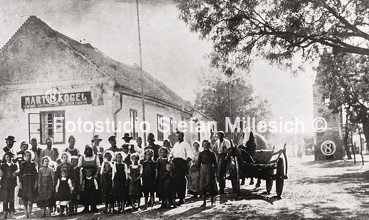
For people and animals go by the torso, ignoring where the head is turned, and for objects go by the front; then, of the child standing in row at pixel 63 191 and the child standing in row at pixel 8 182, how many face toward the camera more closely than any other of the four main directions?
2

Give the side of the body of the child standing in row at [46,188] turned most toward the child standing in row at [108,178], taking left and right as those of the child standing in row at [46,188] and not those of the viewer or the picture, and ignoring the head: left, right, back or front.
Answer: left

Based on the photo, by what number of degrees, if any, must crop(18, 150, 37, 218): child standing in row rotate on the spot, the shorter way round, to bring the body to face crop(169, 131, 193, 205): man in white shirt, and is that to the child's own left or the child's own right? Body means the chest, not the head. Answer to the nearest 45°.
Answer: approximately 90° to the child's own left
